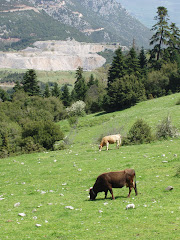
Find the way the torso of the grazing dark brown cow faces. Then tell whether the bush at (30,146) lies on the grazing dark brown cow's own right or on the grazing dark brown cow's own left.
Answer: on the grazing dark brown cow's own right

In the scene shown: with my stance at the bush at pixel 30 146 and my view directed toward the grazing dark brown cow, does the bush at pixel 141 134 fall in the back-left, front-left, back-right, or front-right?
front-left

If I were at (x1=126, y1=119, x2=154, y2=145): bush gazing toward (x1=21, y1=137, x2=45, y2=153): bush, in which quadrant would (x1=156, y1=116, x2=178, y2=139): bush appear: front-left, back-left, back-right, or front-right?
back-right

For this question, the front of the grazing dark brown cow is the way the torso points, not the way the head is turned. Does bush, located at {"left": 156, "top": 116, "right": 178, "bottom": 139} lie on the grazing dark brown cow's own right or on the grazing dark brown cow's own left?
on the grazing dark brown cow's own right

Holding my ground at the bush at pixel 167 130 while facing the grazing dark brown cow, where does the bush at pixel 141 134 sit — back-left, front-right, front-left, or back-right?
front-right

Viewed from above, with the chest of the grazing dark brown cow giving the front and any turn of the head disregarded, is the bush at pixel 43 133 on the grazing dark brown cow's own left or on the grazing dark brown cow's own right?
on the grazing dark brown cow's own right

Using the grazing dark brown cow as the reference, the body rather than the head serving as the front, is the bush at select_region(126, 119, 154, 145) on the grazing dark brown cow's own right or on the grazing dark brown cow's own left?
on the grazing dark brown cow's own right

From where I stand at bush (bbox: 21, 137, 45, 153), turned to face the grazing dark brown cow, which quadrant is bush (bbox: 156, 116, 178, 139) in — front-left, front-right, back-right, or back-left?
front-left

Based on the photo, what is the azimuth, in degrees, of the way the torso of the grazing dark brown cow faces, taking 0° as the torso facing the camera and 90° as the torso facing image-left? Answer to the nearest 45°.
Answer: approximately 90°
